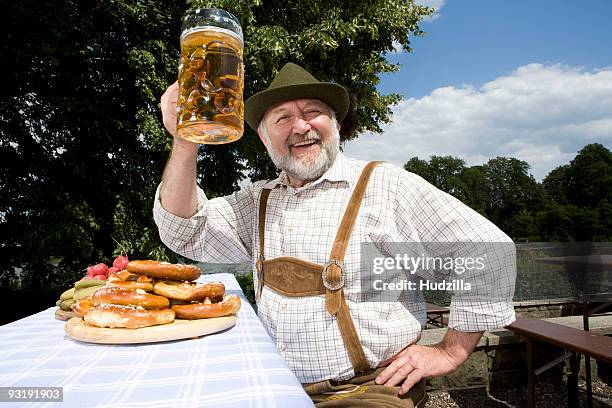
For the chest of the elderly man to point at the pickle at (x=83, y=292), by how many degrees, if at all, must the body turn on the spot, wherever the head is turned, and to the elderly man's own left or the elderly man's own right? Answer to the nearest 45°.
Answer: approximately 45° to the elderly man's own right

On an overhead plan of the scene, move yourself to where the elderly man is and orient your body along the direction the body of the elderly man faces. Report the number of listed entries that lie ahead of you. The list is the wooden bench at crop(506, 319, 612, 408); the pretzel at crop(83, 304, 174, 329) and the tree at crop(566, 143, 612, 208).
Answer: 1

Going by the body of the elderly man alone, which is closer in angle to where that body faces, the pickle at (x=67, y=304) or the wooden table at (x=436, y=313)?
the pickle

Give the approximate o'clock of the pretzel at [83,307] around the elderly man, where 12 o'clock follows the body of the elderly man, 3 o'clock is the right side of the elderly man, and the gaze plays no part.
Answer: The pretzel is roughly at 1 o'clock from the elderly man.

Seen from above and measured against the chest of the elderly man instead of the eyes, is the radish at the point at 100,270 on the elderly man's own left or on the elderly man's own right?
on the elderly man's own right

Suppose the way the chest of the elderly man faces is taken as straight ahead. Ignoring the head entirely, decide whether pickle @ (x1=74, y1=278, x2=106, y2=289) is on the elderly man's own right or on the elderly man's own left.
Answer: on the elderly man's own right

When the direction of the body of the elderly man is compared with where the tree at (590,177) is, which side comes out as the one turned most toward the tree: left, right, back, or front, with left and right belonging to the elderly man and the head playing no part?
back

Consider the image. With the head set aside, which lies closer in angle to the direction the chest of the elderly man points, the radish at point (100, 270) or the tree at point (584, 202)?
the radish
